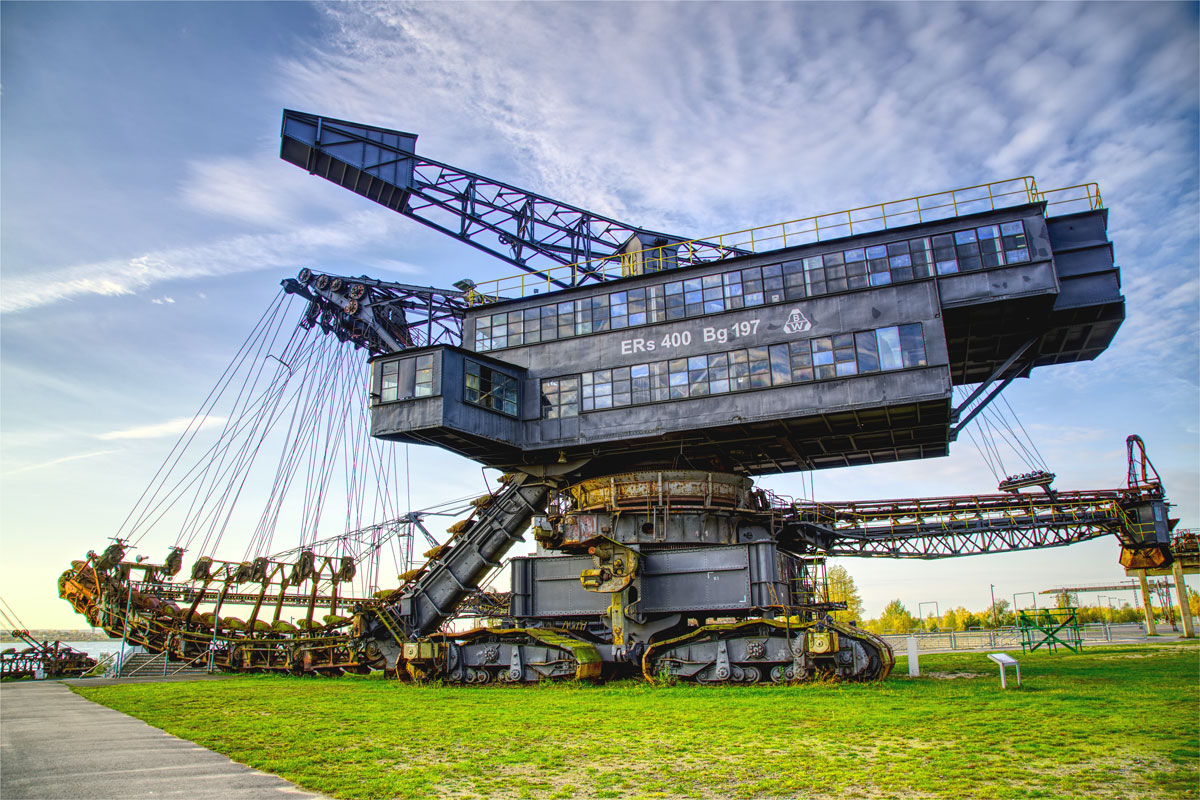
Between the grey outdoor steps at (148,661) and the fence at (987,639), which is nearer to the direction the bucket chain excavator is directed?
the grey outdoor steps

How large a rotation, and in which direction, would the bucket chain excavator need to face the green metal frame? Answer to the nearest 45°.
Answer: approximately 135° to its right

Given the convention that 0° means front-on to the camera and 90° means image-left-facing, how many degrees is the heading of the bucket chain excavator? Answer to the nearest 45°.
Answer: approximately 90°

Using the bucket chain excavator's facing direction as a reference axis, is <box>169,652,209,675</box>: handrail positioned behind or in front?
in front

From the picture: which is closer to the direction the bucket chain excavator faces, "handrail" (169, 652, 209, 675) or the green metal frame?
the handrail

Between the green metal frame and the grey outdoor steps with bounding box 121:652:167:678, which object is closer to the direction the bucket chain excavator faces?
the grey outdoor steps

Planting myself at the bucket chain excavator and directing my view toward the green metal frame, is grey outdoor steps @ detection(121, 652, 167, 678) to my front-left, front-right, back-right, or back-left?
back-left

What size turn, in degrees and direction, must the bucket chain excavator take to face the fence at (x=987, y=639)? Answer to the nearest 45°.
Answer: approximately 135° to its right

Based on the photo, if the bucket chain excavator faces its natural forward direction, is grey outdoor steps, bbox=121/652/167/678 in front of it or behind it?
in front
